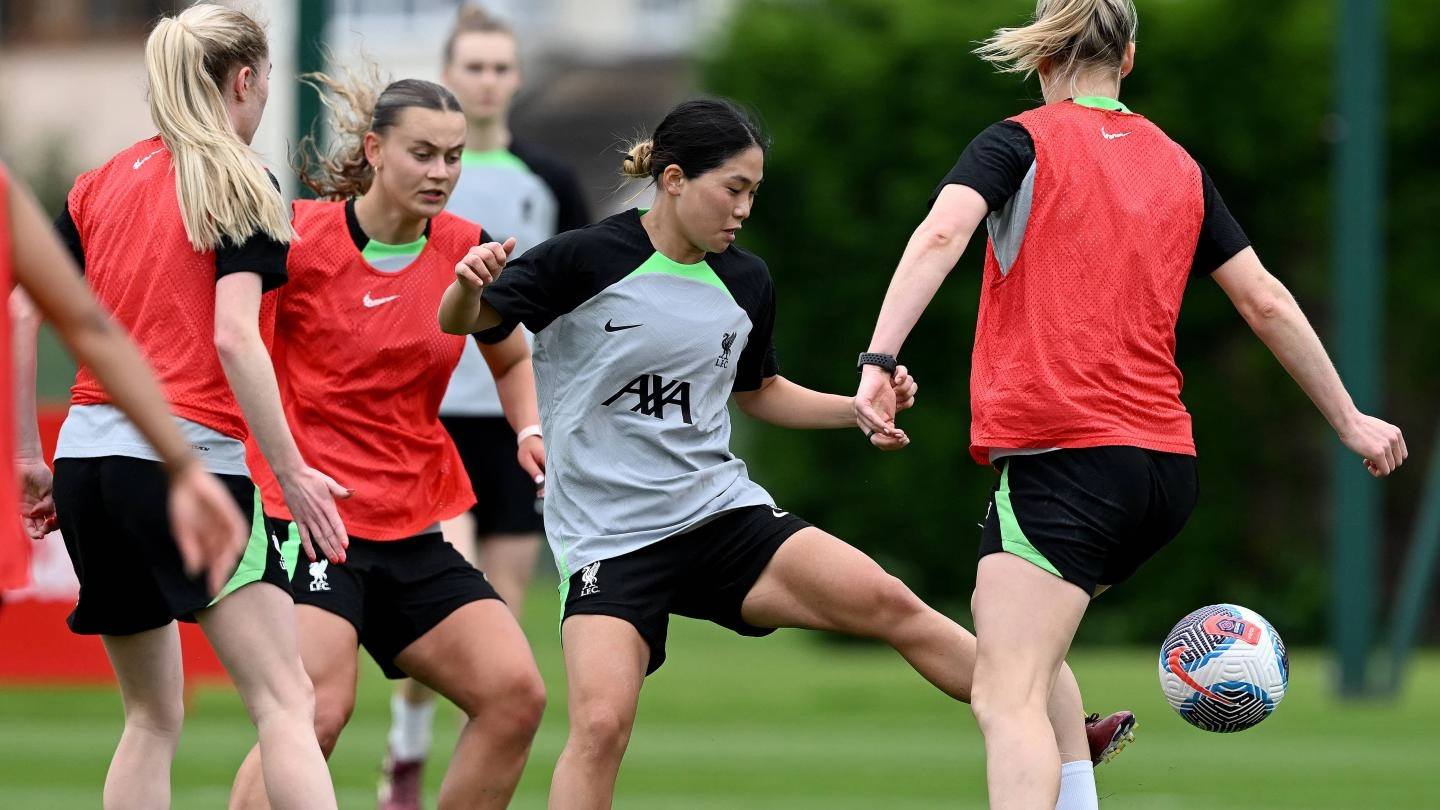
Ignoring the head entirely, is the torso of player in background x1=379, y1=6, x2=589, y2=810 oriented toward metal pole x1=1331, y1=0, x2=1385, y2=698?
no

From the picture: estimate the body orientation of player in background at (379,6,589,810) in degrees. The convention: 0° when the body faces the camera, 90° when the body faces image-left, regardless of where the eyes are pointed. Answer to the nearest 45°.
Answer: approximately 0°

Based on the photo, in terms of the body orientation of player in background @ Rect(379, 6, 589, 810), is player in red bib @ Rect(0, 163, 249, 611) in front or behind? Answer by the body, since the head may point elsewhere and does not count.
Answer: in front

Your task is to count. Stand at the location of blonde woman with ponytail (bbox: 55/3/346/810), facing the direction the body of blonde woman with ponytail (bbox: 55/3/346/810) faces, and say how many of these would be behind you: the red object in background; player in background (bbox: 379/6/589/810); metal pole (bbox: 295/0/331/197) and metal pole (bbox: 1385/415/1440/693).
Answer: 0

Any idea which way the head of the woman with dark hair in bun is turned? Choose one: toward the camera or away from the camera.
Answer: toward the camera

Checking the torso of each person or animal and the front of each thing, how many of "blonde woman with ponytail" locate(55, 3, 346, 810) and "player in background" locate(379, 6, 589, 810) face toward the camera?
1

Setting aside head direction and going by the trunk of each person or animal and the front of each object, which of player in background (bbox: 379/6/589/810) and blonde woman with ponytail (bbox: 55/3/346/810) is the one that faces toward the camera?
the player in background

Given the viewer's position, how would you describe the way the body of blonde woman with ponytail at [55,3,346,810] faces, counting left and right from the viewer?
facing away from the viewer and to the right of the viewer

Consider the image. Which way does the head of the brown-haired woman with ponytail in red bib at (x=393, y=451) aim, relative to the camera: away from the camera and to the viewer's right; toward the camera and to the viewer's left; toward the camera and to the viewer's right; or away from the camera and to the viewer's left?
toward the camera and to the viewer's right

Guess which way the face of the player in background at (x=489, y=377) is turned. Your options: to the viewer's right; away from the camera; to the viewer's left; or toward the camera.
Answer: toward the camera

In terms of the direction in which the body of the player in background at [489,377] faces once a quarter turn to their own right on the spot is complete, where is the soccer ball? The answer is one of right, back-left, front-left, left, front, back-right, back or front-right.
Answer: back-left

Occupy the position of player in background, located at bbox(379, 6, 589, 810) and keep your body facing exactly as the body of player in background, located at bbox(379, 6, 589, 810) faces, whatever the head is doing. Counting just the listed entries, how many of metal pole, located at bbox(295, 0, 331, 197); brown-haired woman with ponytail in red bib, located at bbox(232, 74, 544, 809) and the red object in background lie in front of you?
1

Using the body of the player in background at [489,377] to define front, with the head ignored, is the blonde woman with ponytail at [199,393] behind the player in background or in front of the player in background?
in front

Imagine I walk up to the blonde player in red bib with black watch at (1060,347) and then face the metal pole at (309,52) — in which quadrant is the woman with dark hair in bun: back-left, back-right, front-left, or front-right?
front-left

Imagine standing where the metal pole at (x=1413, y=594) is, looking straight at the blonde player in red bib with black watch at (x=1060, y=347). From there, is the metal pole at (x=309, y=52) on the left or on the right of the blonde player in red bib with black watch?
right

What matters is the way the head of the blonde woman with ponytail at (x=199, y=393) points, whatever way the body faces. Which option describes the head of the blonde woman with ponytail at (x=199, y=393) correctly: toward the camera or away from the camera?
away from the camera

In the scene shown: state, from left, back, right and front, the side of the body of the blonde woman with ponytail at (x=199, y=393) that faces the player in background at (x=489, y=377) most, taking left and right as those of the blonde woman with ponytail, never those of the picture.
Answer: front
